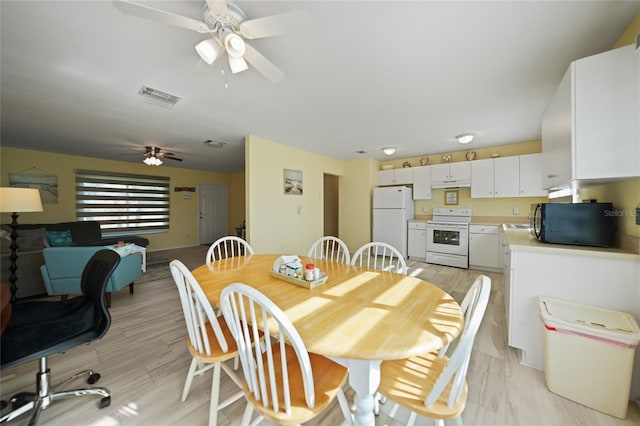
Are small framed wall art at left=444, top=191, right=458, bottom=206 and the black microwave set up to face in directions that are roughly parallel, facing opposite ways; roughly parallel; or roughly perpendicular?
roughly perpendicular

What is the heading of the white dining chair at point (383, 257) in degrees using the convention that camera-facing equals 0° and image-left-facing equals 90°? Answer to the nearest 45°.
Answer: approximately 45°

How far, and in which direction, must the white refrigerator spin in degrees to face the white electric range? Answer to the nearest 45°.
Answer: approximately 90° to its left

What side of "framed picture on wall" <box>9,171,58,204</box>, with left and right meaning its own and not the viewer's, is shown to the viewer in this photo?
front

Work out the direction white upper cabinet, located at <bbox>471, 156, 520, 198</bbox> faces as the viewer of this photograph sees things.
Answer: facing the viewer

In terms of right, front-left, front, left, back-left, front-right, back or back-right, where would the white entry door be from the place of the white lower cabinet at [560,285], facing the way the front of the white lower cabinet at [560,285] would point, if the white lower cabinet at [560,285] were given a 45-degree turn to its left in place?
front-right

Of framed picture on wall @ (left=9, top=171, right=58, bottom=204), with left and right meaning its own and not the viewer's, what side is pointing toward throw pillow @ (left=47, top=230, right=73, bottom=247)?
front

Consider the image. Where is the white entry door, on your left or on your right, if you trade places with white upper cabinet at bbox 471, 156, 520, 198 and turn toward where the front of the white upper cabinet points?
on your right

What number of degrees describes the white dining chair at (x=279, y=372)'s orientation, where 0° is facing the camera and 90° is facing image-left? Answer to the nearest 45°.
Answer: approximately 225°

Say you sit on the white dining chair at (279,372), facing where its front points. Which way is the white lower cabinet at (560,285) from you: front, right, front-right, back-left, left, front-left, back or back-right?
front-right

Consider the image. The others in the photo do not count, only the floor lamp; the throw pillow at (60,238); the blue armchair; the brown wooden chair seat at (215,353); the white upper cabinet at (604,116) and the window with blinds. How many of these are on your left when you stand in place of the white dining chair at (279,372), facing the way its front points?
5

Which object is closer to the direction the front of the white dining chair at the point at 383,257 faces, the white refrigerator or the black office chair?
the black office chair

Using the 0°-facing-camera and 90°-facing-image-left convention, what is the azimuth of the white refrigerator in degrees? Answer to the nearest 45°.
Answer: approximately 0°

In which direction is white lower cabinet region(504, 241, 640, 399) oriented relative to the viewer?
to the viewer's left

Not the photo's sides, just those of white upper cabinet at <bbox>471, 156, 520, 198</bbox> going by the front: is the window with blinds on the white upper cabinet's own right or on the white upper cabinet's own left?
on the white upper cabinet's own right

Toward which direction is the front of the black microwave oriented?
to the viewer's left

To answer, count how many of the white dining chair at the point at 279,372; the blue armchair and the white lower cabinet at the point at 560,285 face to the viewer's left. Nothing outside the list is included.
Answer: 1

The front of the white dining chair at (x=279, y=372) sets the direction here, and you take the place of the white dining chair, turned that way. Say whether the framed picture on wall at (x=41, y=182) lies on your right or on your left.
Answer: on your left
